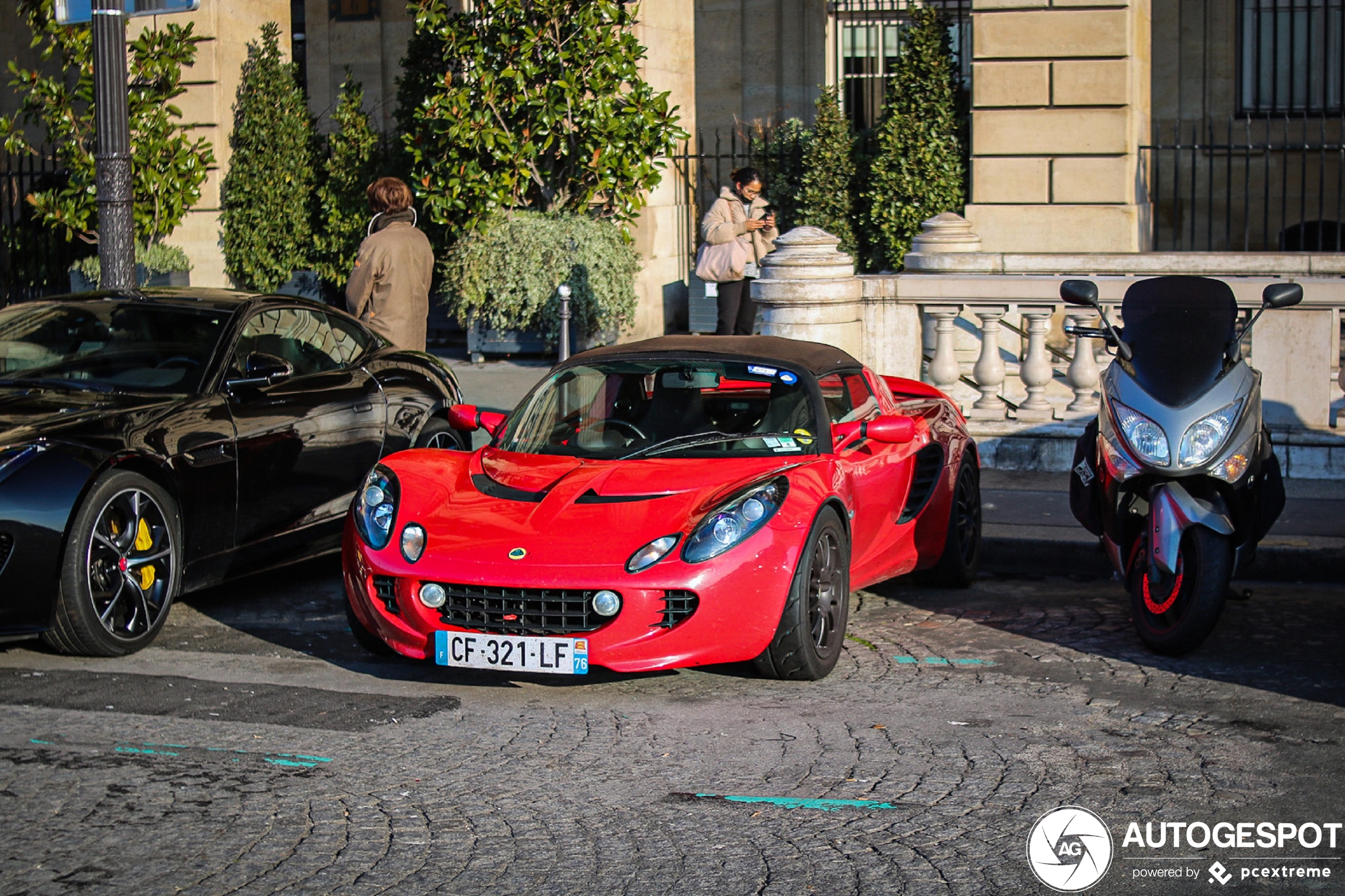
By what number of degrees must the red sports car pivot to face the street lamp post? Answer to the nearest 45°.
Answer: approximately 90° to its right

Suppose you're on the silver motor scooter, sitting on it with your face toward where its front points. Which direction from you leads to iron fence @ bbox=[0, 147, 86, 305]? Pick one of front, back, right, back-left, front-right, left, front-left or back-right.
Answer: back-right

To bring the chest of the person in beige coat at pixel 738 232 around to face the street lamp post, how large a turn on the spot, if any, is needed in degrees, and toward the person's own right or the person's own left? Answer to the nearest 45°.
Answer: approximately 90° to the person's own right

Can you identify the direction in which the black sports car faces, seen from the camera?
facing the viewer and to the left of the viewer

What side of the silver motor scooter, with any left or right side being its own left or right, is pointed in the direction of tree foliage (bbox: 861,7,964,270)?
back

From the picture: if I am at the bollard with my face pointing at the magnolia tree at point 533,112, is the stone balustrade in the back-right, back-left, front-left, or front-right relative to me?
back-right

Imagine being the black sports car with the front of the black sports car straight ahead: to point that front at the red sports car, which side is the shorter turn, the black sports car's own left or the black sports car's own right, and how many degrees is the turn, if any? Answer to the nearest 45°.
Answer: approximately 90° to the black sports car's own left

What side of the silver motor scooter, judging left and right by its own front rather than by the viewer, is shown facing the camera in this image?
front

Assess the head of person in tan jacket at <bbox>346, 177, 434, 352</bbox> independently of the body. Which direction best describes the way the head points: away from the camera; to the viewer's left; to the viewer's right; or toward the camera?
away from the camera

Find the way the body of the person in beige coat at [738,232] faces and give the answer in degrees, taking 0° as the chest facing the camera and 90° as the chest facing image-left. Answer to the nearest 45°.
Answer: approximately 315°

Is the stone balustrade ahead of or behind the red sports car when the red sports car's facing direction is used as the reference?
behind

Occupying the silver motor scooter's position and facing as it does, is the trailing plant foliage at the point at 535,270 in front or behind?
behind

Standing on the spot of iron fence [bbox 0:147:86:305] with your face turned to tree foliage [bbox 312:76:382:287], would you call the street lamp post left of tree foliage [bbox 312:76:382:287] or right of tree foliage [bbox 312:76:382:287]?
right
